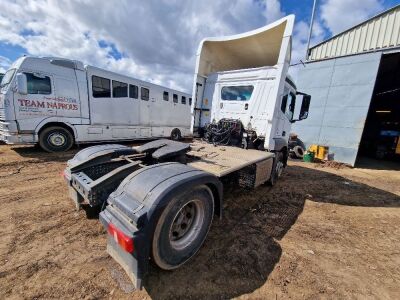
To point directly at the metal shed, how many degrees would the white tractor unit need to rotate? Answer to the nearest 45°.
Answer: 0° — it already faces it

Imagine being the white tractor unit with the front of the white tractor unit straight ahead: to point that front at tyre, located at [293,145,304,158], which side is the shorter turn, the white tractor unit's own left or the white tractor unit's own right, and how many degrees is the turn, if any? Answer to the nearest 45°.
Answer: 0° — it already faces it

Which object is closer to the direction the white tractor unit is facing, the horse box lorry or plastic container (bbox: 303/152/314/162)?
the plastic container

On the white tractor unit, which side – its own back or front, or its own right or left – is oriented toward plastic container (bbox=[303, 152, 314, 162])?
front

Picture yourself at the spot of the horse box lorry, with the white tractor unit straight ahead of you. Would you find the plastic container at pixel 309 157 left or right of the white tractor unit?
left

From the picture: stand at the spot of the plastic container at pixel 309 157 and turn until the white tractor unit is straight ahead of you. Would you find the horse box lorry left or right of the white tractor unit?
right

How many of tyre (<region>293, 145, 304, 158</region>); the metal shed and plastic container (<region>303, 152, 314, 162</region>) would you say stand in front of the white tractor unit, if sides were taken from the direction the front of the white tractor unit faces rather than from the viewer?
3

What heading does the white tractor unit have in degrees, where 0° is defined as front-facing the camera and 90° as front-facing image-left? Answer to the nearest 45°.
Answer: approximately 225°

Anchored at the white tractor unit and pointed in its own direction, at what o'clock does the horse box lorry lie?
The horse box lorry is roughly at 9 o'clock from the white tractor unit.
